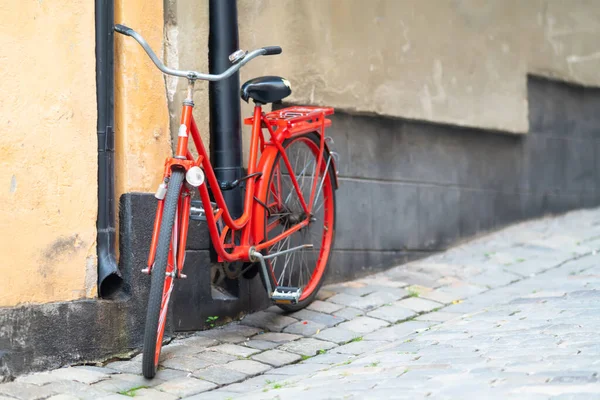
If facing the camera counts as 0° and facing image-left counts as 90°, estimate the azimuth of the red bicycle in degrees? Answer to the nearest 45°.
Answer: approximately 45°
